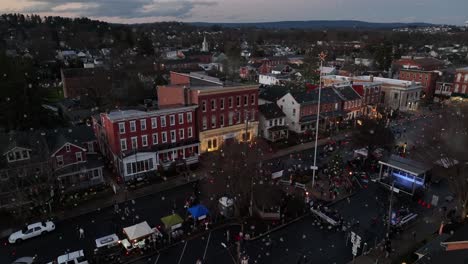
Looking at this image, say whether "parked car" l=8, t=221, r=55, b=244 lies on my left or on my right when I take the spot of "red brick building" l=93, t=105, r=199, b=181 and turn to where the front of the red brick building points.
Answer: on my right

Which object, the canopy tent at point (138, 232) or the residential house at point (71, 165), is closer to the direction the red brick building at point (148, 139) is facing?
the canopy tent

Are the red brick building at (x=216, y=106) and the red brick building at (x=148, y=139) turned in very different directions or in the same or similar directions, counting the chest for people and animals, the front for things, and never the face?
same or similar directions

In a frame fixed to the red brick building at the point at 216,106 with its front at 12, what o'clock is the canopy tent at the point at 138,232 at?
The canopy tent is roughly at 2 o'clock from the red brick building.

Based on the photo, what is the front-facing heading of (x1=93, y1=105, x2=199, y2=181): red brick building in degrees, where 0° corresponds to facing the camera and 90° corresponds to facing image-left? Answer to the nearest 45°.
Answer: approximately 315°

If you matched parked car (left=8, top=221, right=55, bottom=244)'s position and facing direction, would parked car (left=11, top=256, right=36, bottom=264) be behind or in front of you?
in front

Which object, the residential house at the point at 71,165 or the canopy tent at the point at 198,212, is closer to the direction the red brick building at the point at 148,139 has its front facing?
the canopy tent

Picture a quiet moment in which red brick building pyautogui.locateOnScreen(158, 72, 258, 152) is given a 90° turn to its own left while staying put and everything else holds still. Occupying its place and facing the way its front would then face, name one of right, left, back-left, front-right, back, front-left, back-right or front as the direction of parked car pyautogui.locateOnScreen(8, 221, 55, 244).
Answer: back

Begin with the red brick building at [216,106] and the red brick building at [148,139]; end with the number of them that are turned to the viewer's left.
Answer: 0

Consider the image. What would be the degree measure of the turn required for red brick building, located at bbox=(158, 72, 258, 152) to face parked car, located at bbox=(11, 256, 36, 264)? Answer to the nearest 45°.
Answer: approximately 90° to its right

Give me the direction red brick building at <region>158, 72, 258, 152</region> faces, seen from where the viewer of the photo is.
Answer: facing the viewer and to the right of the viewer

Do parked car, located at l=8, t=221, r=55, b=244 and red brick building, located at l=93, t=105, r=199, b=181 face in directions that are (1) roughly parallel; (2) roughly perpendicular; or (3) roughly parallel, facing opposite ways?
roughly perpendicular

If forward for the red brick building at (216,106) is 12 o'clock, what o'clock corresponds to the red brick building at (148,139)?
the red brick building at (148,139) is roughly at 3 o'clock from the red brick building at (216,106).
